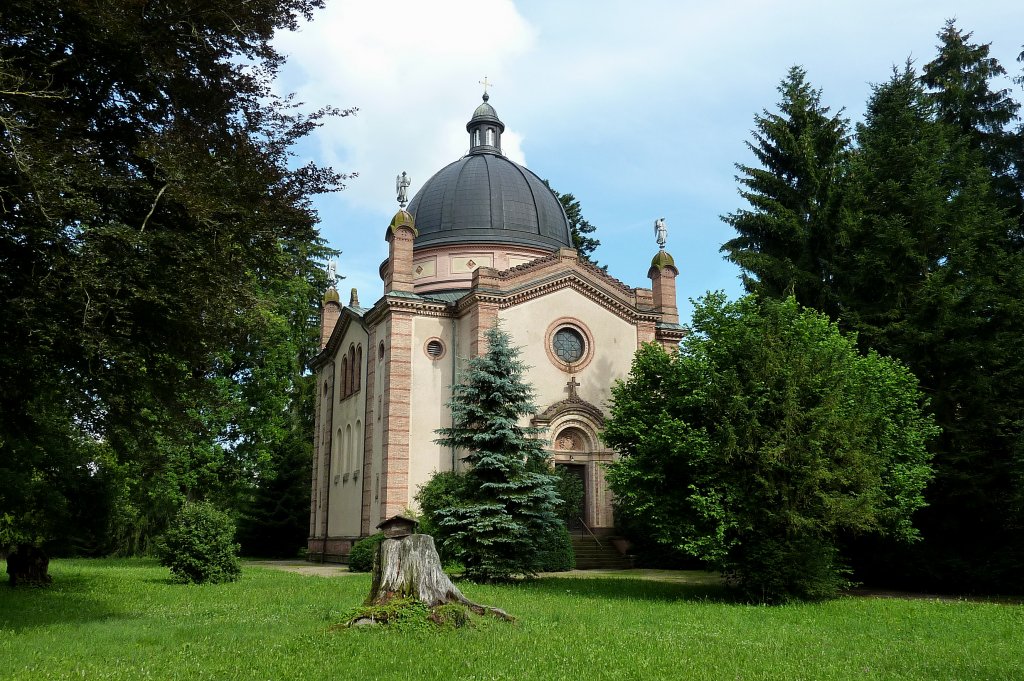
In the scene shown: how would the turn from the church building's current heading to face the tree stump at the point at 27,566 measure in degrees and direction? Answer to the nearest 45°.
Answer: approximately 90° to its right

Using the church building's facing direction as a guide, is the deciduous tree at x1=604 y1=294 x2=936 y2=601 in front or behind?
in front

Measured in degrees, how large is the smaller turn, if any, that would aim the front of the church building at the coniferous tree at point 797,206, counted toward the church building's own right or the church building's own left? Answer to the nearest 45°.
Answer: approximately 45° to the church building's own left

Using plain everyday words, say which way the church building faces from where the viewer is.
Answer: facing the viewer and to the right of the viewer

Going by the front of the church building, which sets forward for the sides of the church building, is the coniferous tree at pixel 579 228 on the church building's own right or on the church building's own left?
on the church building's own left

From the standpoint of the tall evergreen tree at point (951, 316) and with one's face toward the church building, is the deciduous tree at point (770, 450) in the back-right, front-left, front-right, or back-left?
front-left

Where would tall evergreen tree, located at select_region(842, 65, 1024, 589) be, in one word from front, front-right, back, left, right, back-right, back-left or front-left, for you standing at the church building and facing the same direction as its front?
front

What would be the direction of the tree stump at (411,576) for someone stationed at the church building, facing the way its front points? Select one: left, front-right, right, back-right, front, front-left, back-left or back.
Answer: front-right

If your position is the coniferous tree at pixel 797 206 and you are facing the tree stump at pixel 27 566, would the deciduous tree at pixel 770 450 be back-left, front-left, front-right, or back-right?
front-left

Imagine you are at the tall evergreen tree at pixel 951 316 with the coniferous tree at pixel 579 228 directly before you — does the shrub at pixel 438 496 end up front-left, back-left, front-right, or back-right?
front-left

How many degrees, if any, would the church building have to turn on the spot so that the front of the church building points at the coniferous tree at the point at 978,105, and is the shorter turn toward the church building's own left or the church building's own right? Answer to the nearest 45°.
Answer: approximately 45° to the church building's own left
